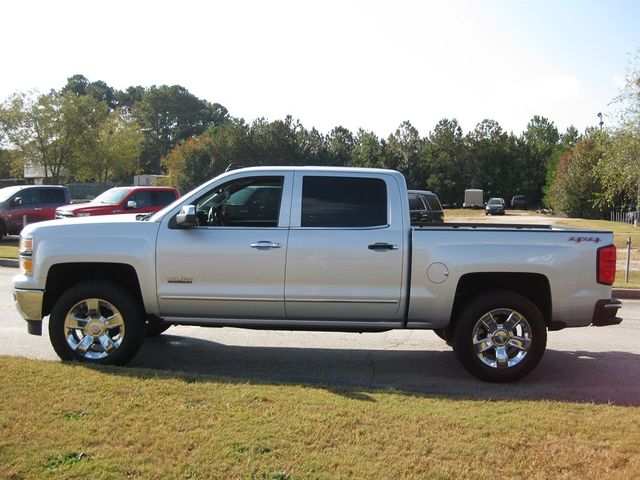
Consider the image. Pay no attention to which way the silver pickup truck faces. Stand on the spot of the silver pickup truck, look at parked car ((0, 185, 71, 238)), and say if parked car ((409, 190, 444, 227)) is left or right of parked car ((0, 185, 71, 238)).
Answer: right

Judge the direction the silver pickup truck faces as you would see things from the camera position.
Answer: facing to the left of the viewer

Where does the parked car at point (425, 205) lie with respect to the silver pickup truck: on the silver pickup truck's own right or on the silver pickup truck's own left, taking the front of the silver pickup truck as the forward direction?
on the silver pickup truck's own right

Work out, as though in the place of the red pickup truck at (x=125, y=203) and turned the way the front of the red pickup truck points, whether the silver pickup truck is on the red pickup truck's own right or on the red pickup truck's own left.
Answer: on the red pickup truck's own left

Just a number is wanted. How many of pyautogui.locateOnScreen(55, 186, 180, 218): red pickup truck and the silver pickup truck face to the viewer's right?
0

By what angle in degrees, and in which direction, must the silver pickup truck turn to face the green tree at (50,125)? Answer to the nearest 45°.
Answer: approximately 45° to its right

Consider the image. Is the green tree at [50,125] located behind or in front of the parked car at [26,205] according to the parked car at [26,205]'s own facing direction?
behind

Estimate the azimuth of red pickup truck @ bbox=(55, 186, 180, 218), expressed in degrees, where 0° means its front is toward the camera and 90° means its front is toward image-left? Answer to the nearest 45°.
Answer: approximately 45°

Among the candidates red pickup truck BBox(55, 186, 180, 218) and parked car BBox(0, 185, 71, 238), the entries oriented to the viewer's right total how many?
0

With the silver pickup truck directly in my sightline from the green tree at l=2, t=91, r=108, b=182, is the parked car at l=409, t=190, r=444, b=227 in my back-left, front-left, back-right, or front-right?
front-left

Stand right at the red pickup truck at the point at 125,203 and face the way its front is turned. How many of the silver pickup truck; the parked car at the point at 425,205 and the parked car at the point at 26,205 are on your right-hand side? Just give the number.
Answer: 1
